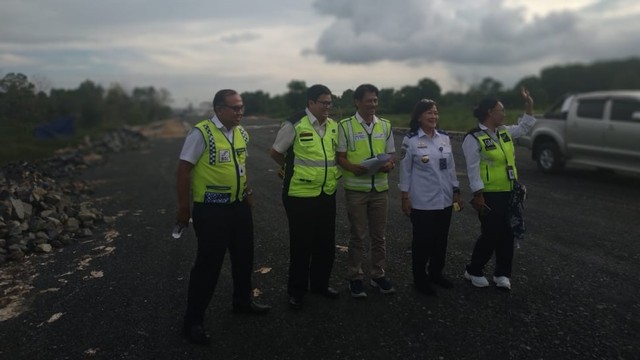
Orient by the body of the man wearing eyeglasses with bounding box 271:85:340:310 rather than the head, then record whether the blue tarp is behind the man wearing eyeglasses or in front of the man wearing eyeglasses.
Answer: behind

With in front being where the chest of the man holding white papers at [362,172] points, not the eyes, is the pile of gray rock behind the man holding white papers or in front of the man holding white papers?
behind

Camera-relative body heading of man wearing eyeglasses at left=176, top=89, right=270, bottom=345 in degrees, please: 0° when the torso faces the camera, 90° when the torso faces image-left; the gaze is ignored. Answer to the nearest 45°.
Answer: approximately 315°

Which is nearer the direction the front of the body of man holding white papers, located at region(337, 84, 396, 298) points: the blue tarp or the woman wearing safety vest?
the woman wearing safety vest

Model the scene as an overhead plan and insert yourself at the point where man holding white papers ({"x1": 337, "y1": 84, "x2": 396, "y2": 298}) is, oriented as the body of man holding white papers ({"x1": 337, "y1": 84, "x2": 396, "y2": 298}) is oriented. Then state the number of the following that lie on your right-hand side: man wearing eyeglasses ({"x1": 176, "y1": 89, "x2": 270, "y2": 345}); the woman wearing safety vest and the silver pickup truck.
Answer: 1

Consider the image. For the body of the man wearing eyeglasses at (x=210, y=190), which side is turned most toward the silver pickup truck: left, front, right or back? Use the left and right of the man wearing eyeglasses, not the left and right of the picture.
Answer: left

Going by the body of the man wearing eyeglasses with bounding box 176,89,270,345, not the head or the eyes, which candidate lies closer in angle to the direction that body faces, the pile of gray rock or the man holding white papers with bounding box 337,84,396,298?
the man holding white papers

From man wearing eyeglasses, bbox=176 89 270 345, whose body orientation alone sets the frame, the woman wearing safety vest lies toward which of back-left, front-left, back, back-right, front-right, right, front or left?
front-left

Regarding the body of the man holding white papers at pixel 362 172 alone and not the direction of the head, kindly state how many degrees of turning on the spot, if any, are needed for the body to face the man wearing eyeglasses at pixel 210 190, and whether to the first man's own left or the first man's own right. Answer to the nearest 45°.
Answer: approximately 90° to the first man's own right

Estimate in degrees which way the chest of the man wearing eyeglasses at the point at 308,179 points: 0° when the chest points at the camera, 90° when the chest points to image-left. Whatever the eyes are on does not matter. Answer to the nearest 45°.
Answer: approximately 315°

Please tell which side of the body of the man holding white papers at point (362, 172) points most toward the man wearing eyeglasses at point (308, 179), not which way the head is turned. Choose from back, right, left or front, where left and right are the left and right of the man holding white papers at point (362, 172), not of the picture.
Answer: right

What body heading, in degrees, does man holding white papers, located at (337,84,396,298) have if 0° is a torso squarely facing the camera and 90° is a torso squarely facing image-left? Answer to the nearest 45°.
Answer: approximately 315°
